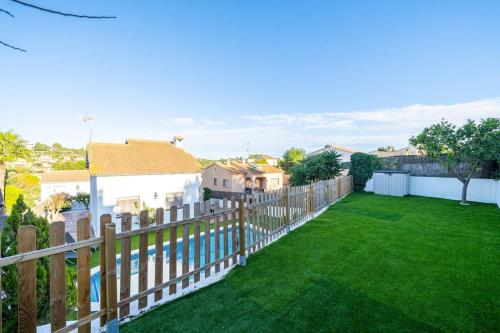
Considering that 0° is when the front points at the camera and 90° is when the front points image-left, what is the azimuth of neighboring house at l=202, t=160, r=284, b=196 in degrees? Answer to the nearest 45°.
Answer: approximately 315°

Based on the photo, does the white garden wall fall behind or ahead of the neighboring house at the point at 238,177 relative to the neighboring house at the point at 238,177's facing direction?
ahead

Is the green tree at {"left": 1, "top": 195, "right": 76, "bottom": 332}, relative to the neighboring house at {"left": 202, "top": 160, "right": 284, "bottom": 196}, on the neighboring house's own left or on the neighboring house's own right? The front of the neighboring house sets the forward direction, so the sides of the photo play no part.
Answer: on the neighboring house's own right

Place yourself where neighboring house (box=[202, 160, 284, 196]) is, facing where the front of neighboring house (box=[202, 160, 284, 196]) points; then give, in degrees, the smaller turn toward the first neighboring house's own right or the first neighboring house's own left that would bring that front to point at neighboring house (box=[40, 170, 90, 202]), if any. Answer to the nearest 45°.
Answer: approximately 135° to the first neighboring house's own right

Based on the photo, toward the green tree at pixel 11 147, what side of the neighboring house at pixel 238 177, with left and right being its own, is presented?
right

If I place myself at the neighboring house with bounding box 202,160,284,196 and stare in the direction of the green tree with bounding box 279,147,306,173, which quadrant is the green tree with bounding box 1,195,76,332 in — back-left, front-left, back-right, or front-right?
back-right

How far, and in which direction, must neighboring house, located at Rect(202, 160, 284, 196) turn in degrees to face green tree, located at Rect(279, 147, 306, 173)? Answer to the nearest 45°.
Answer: approximately 90° to its left

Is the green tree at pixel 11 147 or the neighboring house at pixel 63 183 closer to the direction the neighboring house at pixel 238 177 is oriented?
the green tree

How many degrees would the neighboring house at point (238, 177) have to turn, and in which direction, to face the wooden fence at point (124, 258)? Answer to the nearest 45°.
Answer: approximately 45° to its right

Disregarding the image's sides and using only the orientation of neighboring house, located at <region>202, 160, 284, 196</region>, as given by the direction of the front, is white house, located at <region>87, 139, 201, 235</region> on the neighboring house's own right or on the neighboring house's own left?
on the neighboring house's own right
